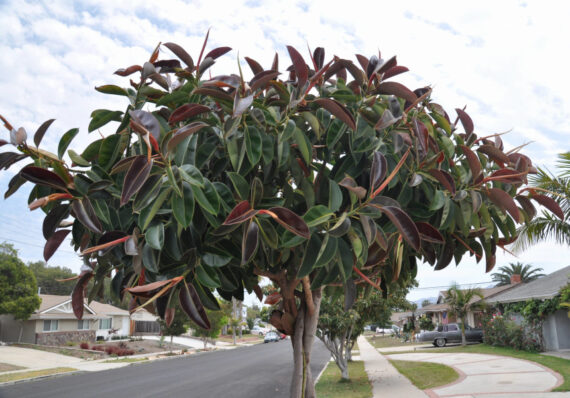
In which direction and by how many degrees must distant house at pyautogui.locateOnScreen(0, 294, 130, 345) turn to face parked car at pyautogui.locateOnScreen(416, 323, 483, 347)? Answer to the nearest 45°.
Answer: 0° — it already faces it

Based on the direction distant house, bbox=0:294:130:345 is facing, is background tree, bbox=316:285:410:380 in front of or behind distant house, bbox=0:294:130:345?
in front

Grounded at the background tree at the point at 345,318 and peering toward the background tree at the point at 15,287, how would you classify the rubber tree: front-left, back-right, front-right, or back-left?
back-left

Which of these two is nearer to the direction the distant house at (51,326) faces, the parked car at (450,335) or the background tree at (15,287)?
the parked car

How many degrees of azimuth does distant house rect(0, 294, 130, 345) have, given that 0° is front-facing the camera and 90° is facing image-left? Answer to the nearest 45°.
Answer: approximately 315°

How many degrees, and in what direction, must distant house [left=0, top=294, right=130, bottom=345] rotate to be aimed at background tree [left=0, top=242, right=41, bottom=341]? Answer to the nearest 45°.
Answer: approximately 90° to its right

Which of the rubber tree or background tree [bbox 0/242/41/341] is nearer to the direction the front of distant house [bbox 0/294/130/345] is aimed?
the rubber tree

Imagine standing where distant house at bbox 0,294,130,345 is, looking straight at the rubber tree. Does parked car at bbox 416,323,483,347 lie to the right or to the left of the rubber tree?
left

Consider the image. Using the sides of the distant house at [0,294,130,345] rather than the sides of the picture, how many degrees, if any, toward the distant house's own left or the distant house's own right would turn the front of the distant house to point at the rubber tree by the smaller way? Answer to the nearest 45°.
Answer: approximately 45° to the distant house's own right

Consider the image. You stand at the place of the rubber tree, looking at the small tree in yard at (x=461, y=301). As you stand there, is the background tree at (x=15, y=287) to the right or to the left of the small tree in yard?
left
